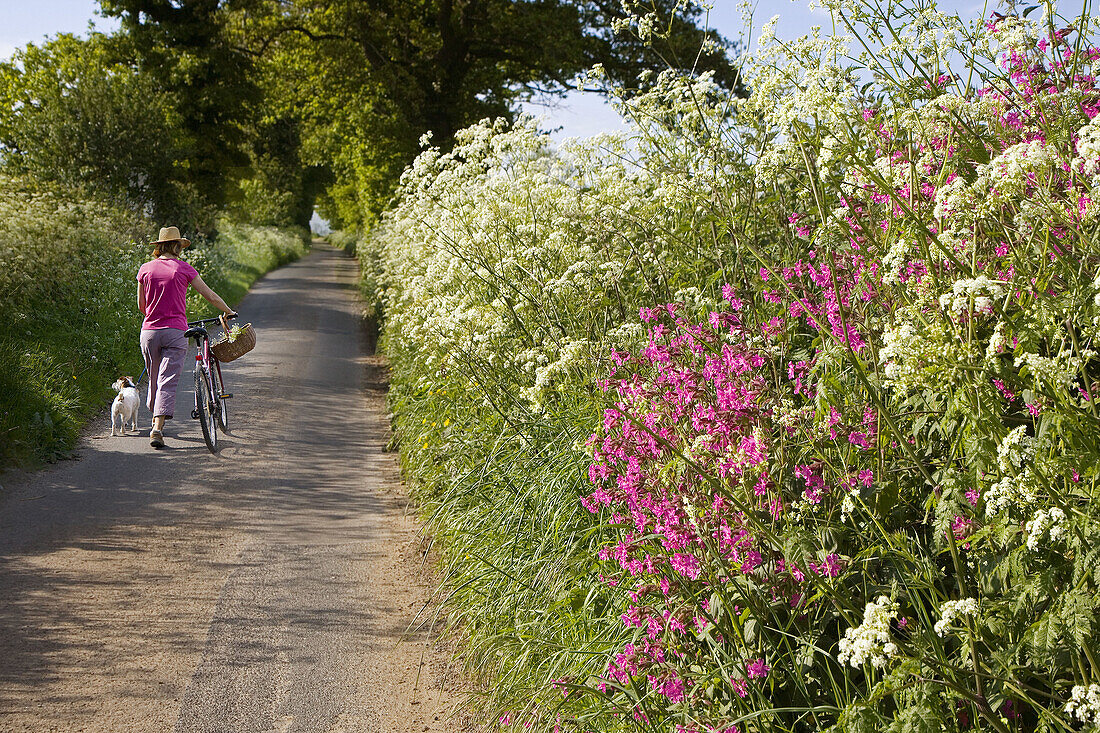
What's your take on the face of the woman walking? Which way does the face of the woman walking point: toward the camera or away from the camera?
away from the camera

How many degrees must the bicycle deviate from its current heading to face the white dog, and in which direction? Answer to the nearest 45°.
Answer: approximately 90° to its left

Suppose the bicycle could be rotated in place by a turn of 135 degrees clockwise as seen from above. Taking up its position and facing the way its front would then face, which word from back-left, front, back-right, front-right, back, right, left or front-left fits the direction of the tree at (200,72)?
back-left

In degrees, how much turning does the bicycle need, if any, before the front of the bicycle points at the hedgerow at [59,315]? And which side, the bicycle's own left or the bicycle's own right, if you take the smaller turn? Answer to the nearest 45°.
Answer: approximately 45° to the bicycle's own left

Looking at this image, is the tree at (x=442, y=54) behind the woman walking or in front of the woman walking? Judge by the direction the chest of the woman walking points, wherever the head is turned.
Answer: in front

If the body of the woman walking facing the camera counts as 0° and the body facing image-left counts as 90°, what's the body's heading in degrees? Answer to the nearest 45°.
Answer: approximately 180°

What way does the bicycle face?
away from the camera
